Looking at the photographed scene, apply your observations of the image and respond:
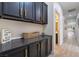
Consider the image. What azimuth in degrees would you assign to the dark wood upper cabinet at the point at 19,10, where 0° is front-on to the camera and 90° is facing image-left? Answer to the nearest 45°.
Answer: approximately 315°
